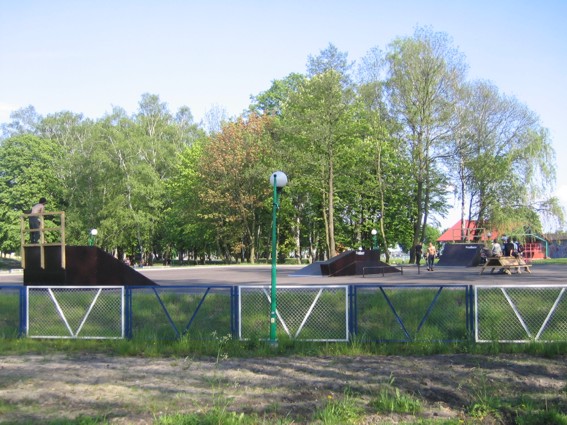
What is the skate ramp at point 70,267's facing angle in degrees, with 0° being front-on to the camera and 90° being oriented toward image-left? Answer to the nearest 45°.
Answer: approximately 270°

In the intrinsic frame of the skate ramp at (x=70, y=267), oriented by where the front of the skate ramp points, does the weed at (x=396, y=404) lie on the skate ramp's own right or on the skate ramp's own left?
on the skate ramp's own right

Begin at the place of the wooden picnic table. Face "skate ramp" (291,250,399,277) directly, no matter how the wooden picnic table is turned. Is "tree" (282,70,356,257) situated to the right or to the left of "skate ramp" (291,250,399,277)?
right

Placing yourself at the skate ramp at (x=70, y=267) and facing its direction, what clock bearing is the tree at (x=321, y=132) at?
The tree is roughly at 10 o'clock from the skate ramp.

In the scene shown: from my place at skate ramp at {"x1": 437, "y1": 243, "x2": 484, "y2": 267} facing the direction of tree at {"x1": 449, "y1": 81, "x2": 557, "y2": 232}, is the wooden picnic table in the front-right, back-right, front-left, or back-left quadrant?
back-right

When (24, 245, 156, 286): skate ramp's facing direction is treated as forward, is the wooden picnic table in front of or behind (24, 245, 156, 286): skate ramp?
in front

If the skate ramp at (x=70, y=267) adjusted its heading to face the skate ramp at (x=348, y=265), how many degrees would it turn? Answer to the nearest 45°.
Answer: approximately 45° to its left

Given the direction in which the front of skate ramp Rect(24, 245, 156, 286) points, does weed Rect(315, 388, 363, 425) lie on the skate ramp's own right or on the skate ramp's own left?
on the skate ramp's own right
